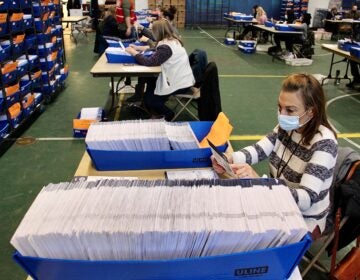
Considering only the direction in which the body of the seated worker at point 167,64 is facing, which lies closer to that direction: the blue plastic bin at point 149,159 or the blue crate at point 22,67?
the blue crate

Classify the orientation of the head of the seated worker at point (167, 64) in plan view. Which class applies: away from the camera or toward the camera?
away from the camera

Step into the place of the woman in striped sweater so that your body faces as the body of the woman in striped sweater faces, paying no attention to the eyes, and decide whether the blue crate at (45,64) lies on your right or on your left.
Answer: on your right

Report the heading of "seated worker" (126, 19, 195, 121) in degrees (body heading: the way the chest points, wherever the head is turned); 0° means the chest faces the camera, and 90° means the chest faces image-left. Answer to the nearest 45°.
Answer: approximately 90°

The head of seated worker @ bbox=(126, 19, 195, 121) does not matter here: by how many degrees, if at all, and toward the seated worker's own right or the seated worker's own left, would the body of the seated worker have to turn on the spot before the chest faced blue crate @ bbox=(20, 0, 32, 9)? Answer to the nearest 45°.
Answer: approximately 45° to the seated worker's own right

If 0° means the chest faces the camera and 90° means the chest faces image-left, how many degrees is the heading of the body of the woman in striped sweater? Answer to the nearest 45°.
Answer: approximately 45°

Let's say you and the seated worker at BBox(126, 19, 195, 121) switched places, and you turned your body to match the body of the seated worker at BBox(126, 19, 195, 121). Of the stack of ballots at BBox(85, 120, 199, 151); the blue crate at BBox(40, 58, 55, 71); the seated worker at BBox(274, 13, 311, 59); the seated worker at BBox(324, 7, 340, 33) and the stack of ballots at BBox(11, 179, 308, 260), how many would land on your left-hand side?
2
